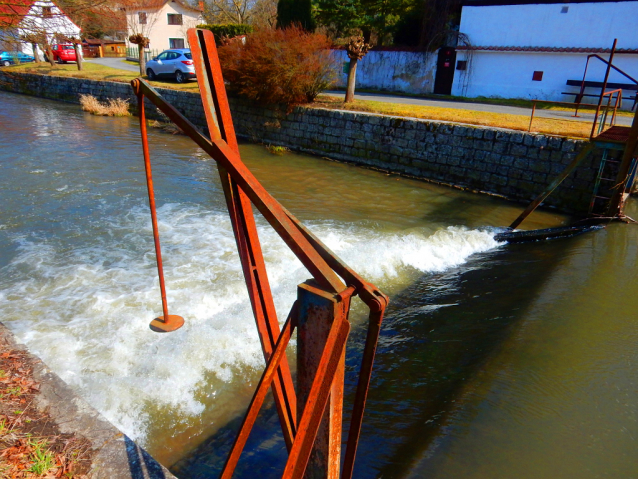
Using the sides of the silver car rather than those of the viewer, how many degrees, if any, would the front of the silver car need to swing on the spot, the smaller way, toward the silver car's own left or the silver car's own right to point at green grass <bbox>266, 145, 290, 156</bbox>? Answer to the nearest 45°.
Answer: approximately 135° to the silver car's own left

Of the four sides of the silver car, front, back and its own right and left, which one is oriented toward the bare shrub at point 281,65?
back

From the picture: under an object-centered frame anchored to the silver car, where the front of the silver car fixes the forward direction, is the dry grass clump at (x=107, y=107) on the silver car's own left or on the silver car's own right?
on the silver car's own left

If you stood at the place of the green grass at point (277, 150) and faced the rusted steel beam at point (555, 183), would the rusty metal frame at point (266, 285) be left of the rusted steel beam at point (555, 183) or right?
right

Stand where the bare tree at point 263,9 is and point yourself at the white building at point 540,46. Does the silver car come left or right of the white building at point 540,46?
right

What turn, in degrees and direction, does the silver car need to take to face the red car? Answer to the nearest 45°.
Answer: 0° — it already faces it

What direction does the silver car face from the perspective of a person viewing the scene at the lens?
facing away from the viewer and to the left of the viewer

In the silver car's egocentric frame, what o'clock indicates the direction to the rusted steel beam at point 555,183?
The rusted steel beam is roughly at 7 o'clock from the silver car.

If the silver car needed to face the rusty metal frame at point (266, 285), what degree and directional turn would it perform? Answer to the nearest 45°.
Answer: approximately 135° to its left

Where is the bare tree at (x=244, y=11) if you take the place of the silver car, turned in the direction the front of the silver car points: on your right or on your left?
on your right
